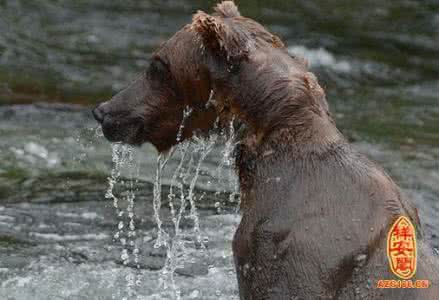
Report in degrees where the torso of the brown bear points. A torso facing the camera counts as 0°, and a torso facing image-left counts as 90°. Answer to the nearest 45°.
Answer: approximately 90°
